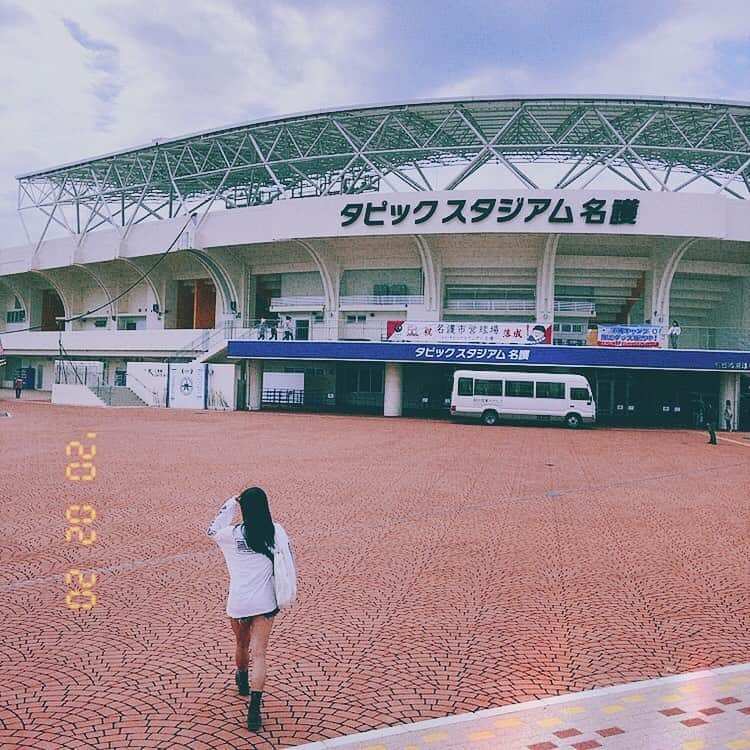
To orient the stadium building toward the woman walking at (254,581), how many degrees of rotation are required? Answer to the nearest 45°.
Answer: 0° — it already faces them

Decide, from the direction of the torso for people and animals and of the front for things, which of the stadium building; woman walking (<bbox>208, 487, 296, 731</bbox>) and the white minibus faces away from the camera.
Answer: the woman walking

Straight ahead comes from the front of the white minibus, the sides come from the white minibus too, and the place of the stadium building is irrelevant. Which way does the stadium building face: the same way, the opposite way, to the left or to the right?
to the right

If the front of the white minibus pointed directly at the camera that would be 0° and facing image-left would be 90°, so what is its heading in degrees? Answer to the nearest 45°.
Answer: approximately 270°

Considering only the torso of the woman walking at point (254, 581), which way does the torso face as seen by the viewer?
away from the camera

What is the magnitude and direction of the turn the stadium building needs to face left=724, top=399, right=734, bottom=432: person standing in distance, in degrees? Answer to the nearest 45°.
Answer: approximately 90° to its left

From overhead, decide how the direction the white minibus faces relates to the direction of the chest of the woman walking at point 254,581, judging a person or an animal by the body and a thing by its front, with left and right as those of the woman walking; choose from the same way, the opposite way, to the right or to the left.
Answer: to the right

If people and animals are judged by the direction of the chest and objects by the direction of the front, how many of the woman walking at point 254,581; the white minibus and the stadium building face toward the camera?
1

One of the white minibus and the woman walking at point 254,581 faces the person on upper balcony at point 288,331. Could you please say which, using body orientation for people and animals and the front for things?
the woman walking

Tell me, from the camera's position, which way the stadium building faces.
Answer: facing the viewer

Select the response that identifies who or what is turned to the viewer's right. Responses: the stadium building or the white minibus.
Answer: the white minibus

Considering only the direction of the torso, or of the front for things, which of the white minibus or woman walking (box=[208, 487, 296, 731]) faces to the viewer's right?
the white minibus

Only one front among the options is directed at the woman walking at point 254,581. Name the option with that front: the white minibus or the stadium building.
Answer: the stadium building

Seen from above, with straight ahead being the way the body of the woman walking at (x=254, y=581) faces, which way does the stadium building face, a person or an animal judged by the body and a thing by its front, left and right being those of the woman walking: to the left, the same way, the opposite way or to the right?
the opposite way

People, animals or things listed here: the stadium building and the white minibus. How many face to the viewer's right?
1

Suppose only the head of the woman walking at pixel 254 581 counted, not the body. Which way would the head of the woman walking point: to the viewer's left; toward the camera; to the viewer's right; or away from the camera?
away from the camera

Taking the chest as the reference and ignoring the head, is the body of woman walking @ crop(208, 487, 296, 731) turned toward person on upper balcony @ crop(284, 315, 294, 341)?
yes

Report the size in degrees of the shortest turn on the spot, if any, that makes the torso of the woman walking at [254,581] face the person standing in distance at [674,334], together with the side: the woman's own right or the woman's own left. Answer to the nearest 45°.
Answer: approximately 45° to the woman's own right
